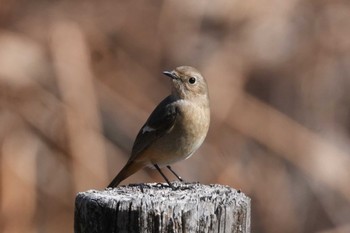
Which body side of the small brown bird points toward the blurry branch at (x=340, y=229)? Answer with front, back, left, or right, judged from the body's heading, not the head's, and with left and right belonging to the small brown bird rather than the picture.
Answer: left

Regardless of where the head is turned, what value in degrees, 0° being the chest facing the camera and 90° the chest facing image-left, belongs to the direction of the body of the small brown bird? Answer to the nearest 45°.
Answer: approximately 315°

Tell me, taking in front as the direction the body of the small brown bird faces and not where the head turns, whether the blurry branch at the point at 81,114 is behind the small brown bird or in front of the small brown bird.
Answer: behind
